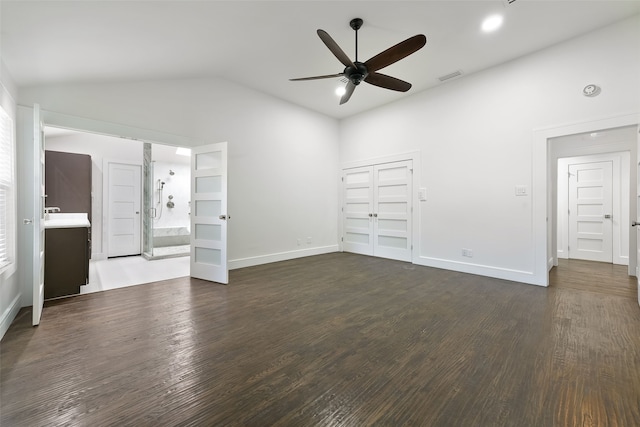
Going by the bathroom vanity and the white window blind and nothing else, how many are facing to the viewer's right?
2

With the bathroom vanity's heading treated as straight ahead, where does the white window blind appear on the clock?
The white window blind is roughly at 4 o'clock from the bathroom vanity.

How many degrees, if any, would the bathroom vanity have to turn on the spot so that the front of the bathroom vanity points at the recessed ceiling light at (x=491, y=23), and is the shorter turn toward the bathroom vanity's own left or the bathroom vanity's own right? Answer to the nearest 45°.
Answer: approximately 45° to the bathroom vanity's own right

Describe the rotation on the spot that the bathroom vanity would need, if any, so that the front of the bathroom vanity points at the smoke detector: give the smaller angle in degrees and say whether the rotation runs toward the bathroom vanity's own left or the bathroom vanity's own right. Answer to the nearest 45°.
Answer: approximately 45° to the bathroom vanity's own right

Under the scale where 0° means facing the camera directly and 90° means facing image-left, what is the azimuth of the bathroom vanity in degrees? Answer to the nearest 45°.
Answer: approximately 270°

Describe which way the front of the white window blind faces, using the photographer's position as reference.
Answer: facing to the right of the viewer

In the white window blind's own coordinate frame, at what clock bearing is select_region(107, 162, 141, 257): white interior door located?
The white interior door is roughly at 10 o'clock from the white window blind.

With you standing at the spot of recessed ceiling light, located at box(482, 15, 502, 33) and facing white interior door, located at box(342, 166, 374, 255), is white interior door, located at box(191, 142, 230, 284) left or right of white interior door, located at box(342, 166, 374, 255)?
left
